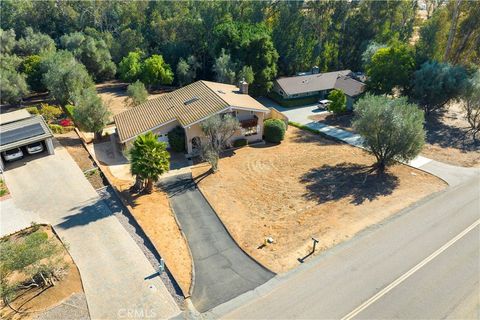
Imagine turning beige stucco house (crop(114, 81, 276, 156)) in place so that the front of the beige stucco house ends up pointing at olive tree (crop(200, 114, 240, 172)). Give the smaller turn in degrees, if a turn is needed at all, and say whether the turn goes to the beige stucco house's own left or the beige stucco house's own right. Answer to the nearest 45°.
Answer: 0° — it already faces it

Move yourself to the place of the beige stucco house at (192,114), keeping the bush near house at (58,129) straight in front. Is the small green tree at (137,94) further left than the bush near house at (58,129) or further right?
right

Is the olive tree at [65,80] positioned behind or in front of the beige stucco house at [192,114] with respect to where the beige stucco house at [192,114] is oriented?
behind

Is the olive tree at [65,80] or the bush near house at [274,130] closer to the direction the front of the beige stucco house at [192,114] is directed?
the bush near house

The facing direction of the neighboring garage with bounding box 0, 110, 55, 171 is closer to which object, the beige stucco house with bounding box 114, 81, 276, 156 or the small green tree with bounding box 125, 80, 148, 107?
the beige stucco house

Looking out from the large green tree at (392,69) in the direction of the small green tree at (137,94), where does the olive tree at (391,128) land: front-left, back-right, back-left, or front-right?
front-left

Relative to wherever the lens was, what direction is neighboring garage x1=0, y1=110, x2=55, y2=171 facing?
facing the viewer and to the right of the viewer

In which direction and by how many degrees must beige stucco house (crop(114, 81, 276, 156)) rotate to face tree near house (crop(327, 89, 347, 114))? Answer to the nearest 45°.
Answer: approximately 45° to its left

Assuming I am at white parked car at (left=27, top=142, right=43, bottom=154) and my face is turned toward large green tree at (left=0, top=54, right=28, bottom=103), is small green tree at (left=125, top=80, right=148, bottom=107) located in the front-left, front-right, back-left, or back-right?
front-right

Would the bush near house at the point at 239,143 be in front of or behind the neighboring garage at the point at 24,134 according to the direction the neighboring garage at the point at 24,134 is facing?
in front

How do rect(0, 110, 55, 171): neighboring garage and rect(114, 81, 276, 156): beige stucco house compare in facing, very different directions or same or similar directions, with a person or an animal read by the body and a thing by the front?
same or similar directions

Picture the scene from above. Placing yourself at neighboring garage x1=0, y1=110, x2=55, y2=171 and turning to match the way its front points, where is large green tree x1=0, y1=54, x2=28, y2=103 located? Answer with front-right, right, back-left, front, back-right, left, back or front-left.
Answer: back-left

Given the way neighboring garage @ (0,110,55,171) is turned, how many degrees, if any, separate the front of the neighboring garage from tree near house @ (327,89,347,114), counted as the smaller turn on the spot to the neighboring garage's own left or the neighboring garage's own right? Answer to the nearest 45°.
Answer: approximately 45° to the neighboring garage's own left

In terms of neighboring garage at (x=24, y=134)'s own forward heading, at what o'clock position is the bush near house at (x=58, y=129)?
The bush near house is roughly at 9 o'clock from the neighboring garage.

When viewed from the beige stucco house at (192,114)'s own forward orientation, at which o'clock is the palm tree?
The palm tree is roughly at 2 o'clock from the beige stucco house.

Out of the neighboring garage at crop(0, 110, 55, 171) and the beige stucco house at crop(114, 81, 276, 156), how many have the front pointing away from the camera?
0

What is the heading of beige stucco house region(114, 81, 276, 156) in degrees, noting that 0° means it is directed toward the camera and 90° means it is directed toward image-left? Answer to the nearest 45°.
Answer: approximately 315°
